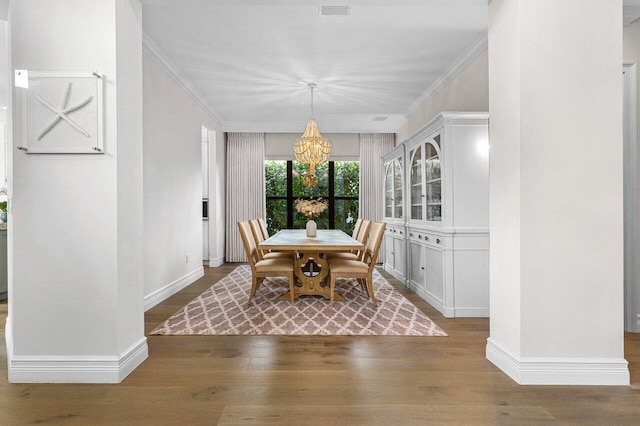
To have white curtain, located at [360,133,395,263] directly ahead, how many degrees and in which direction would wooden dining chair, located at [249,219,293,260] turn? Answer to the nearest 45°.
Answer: approximately 45° to its left

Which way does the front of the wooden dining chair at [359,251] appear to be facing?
to the viewer's left

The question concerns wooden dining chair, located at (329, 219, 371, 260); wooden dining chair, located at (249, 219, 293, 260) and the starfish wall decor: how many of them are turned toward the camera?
1

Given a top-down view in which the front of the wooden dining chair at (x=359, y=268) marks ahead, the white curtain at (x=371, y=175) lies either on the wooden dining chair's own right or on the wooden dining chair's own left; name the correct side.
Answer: on the wooden dining chair's own right

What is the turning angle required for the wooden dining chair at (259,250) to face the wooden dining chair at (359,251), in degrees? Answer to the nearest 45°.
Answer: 0° — it already faces it

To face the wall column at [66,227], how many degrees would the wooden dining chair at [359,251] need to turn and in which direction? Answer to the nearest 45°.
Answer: approximately 45° to its left

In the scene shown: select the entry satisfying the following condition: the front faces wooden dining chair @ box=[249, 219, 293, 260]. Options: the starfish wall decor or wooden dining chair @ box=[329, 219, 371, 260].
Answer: wooden dining chair @ box=[329, 219, 371, 260]

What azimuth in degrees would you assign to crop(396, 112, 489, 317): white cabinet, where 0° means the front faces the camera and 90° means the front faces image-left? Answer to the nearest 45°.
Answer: approximately 90°

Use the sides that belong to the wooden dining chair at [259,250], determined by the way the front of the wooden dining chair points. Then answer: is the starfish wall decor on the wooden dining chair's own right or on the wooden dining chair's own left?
on the wooden dining chair's own right

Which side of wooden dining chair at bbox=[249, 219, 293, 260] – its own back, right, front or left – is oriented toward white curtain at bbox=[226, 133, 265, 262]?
left

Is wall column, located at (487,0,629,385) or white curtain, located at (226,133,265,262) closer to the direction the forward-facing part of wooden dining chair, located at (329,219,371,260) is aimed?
the white curtain

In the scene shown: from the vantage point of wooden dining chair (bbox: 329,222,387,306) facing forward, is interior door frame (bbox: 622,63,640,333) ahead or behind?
behind

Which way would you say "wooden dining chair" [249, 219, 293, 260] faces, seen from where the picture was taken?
facing to the right of the viewer

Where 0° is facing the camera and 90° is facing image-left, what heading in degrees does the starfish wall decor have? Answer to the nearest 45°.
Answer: approximately 0°

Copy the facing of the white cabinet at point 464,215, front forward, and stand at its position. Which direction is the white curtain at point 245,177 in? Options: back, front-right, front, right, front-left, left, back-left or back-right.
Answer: front-right

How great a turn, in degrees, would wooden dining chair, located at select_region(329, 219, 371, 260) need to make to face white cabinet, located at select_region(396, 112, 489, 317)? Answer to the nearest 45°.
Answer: approximately 135° to its left

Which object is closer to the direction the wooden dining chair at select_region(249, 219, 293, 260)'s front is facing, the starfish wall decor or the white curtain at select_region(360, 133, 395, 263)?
the white curtain
